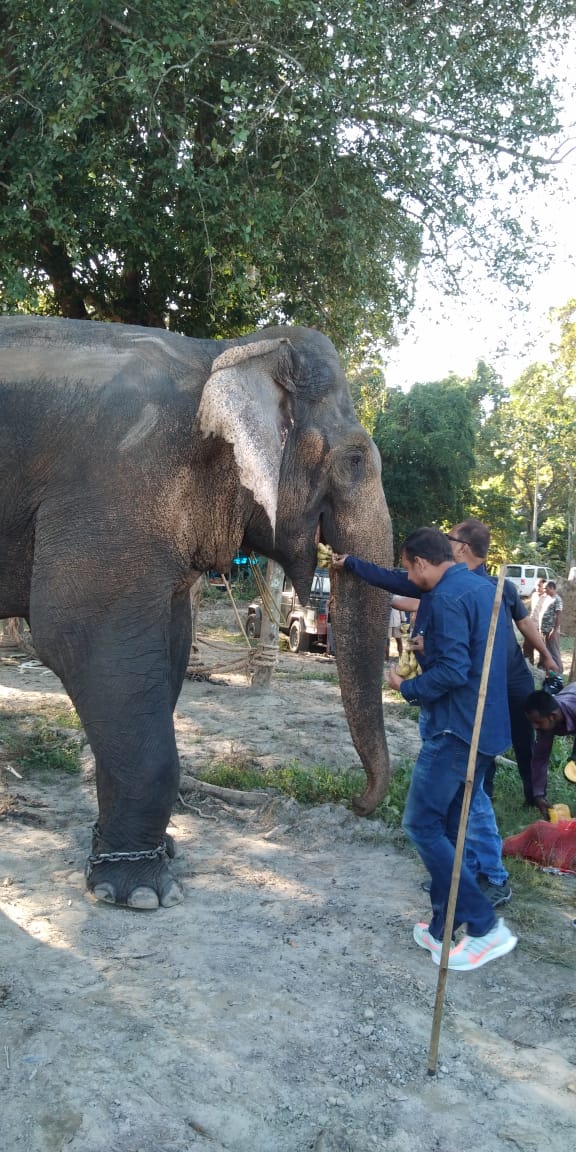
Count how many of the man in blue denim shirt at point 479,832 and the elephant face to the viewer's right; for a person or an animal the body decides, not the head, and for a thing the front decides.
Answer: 1

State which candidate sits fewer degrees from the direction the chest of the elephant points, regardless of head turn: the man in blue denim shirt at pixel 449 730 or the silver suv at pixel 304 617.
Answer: the man in blue denim shirt

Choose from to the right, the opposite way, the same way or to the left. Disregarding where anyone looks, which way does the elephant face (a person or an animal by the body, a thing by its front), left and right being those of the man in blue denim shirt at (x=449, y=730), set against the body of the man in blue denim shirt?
the opposite way

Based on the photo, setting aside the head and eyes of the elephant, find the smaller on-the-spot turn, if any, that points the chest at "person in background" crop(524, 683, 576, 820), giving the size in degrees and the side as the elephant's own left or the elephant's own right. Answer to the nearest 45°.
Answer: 0° — it already faces them

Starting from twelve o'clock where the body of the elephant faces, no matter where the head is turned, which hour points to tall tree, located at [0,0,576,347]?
The tall tree is roughly at 9 o'clock from the elephant.

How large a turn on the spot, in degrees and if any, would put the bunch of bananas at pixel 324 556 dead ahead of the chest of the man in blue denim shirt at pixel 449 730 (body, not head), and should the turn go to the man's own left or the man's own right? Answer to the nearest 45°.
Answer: approximately 45° to the man's own right

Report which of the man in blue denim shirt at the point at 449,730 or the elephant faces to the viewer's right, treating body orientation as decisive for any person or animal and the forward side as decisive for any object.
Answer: the elephant

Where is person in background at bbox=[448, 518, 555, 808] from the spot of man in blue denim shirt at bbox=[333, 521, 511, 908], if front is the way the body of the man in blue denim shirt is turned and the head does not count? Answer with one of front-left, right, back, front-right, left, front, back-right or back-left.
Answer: right

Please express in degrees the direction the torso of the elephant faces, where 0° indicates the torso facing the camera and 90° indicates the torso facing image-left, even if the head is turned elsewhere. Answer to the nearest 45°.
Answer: approximately 270°

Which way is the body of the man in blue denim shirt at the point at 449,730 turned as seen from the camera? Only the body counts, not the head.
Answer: to the viewer's left

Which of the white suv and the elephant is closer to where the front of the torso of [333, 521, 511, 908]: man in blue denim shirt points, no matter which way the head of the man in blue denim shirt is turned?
the elephant
